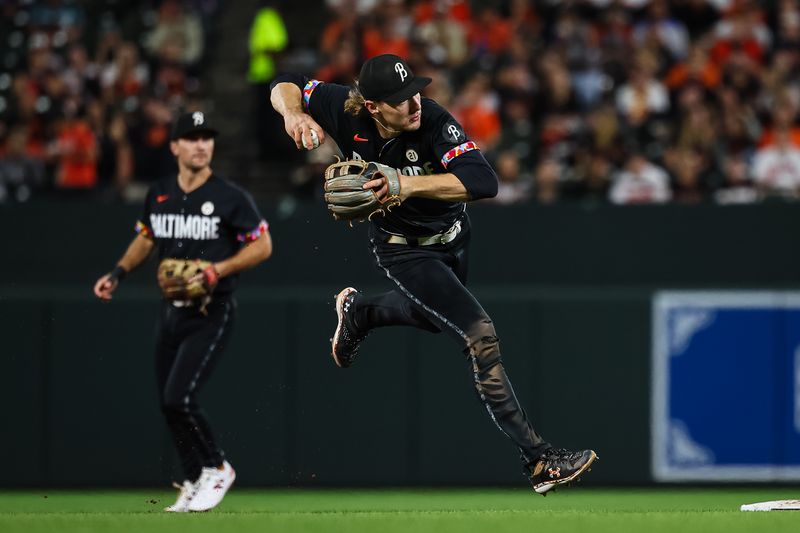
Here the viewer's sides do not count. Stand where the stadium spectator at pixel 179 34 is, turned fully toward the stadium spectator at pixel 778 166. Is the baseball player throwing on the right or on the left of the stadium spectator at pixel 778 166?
right

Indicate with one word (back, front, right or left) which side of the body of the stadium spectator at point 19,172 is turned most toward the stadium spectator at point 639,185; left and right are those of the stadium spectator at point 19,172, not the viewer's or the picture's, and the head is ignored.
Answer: left

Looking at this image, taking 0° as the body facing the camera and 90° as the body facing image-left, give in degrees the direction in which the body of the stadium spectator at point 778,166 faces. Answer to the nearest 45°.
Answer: approximately 0°

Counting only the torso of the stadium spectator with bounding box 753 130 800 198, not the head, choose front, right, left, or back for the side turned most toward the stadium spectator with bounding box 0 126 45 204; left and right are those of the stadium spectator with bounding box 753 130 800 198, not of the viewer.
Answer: right

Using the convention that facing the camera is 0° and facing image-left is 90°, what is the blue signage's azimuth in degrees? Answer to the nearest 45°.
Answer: approximately 0°

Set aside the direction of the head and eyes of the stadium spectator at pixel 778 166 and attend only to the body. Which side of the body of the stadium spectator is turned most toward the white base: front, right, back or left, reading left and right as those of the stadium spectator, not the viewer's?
front

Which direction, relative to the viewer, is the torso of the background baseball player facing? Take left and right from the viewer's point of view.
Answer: facing the viewer and to the left of the viewer
